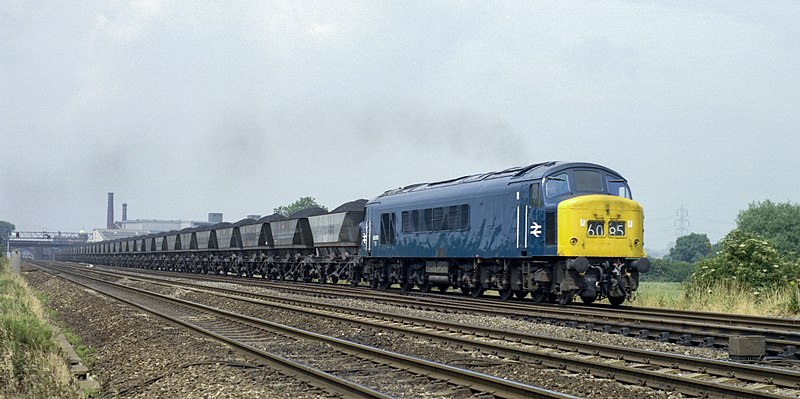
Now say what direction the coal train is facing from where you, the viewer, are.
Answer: facing the viewer and to the right of the viewer

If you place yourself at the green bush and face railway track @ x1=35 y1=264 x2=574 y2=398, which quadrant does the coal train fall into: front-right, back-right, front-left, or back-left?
front-right

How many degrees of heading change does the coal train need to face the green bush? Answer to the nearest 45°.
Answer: approximately 45° to its left

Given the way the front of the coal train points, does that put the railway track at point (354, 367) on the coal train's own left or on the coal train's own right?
on the coal train's own right

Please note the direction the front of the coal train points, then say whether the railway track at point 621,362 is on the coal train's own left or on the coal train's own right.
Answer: on the coal train's own right
